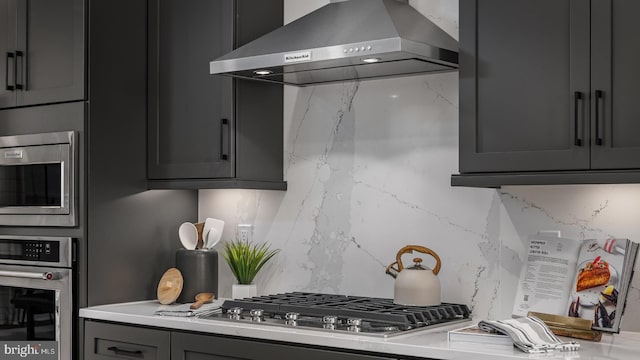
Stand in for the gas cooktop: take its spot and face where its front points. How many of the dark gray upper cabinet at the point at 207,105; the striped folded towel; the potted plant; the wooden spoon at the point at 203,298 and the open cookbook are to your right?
3

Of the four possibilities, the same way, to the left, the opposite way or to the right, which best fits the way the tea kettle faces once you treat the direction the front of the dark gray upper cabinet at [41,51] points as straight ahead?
to the right

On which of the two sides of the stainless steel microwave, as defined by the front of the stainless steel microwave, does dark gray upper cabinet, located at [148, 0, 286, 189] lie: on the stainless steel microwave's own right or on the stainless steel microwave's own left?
on the stainless steel microwave's own left

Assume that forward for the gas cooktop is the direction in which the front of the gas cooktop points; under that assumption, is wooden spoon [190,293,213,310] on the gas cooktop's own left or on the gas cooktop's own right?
on the gas cooktop's own right

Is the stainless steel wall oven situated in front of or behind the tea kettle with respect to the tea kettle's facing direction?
in front

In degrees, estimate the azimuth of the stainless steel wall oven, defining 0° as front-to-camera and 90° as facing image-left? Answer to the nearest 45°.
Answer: approximately 45°

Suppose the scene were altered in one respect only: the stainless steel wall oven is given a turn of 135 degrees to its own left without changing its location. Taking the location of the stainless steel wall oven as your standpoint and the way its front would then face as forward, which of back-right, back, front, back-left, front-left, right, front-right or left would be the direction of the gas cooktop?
front-right

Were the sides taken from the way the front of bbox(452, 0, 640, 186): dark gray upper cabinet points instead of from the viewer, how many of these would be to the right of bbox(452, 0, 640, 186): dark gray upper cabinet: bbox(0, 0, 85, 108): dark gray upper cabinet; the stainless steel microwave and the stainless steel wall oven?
3

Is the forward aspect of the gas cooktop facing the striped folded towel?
no

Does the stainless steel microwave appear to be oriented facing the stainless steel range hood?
no

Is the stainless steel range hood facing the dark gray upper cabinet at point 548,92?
no

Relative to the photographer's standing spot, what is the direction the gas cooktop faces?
facing the viewer and to the left of the viewer

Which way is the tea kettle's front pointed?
to the viewer's left

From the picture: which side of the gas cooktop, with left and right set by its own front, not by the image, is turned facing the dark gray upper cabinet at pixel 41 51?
right

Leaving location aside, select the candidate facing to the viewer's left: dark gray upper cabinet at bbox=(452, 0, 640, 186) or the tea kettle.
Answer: the tea kettle

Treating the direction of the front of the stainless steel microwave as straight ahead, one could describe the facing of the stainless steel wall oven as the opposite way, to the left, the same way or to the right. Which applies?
the same way

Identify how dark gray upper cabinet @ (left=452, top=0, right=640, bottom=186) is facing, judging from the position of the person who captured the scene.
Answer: facing the viewer
